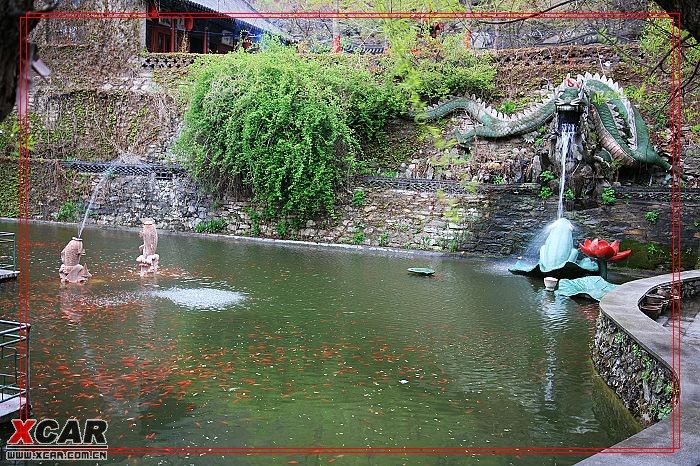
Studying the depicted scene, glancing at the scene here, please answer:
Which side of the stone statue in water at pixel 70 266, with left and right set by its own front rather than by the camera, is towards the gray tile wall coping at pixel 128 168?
left

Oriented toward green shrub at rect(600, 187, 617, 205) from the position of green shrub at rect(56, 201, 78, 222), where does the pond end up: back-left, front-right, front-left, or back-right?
front-right

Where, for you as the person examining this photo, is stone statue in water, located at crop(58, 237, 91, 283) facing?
facing to the right of the viewer

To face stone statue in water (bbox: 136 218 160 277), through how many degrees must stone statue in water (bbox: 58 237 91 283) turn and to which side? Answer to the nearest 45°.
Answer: approximately 45° to its left

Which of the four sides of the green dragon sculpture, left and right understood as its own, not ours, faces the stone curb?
front

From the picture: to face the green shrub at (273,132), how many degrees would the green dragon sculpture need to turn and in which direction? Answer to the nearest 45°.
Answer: approximately 90° to its right

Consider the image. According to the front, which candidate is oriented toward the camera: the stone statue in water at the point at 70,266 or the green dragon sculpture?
the green dragon sculpture

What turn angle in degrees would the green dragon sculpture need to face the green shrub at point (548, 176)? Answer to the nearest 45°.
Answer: approximately 45° to its right

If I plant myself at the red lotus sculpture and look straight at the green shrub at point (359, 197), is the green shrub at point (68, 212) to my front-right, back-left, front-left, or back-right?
front-left

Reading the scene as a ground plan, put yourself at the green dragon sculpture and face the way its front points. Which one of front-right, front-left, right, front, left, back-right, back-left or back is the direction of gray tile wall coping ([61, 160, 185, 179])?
right

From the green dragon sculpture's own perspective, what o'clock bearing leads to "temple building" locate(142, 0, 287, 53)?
The temple building is roughly at 4 o'clock from the green dragon sculpture.

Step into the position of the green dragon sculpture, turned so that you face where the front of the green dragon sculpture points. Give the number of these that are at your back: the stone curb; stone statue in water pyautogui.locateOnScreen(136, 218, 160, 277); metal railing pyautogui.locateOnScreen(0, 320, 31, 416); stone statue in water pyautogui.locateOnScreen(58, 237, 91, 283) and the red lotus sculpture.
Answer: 0

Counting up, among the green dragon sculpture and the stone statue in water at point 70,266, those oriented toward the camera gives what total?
1

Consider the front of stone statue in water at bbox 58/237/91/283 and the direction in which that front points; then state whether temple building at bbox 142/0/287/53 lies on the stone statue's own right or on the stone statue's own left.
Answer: on the stone statue's own left

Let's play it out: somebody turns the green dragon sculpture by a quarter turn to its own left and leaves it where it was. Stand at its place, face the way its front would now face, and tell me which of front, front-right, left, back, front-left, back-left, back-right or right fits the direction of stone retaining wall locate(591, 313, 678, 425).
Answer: right

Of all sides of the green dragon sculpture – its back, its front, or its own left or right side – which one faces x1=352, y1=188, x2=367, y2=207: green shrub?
right

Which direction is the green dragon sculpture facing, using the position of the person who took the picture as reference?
facing the viewer
